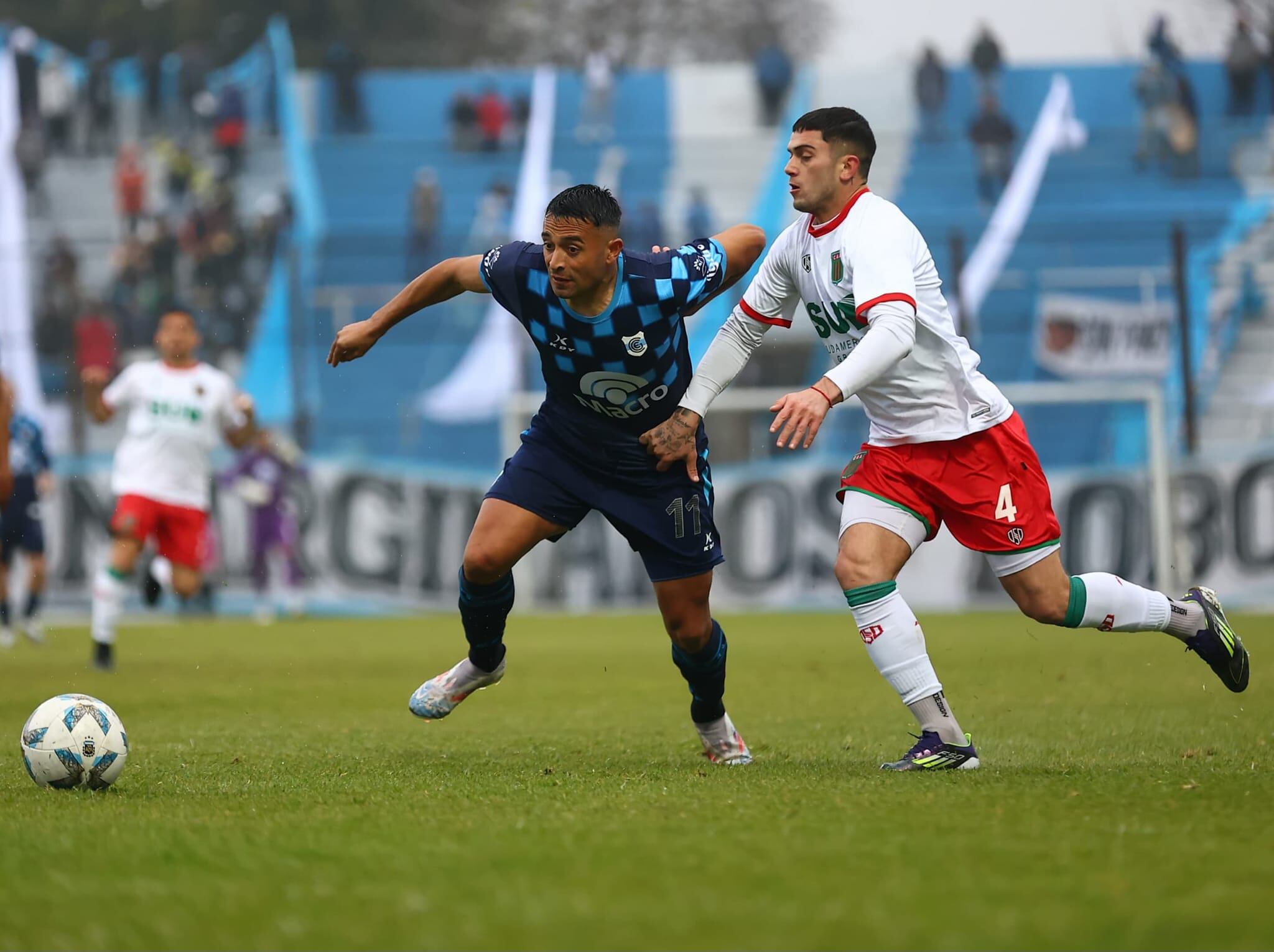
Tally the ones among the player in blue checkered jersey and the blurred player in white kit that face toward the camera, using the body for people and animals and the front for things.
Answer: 2

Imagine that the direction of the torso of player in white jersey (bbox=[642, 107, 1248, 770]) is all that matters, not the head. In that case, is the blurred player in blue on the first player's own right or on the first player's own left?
on the first player's own right

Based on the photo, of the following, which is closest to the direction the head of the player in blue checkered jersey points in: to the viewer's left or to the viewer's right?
to the viewer's left

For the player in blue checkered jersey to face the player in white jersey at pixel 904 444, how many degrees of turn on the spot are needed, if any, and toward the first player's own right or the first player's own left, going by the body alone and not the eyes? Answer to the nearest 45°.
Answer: approximately 90° to the first player's own left

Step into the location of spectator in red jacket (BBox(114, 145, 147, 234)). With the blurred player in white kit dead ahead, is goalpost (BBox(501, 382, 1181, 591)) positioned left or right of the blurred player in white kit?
left

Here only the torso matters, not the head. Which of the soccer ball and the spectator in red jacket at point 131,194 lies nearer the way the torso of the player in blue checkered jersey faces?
the soccer ball

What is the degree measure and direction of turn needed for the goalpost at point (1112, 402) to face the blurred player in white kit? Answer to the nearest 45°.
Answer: approximately 45° to its right

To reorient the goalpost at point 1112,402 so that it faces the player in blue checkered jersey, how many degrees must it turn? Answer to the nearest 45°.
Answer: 0° — it already faces them

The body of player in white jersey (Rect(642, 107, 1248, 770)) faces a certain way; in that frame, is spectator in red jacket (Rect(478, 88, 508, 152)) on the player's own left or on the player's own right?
on the player's own right

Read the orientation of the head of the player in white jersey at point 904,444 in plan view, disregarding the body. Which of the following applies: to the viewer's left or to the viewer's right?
to the viewer's left
